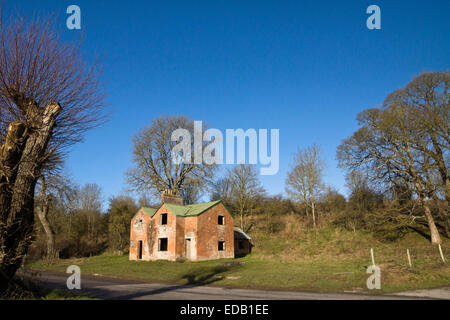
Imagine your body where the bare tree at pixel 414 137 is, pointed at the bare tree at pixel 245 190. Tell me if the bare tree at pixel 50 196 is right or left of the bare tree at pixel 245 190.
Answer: left

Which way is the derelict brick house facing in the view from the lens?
facing the viewer and to the left of the viewer

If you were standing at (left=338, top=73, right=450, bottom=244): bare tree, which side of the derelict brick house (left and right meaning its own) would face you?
left

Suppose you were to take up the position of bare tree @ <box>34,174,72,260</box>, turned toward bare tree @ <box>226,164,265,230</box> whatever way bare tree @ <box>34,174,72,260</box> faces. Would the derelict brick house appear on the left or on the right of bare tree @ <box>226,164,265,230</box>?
right

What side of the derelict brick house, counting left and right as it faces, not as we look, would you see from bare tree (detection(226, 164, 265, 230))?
back

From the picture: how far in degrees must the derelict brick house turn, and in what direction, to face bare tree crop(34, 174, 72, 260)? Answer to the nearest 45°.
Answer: approximately 45° to its right
